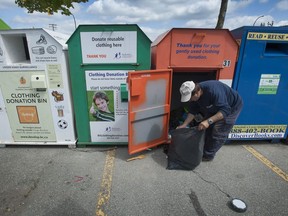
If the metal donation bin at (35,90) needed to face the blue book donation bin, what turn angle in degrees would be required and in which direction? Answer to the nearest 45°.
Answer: approximately 45° to its left

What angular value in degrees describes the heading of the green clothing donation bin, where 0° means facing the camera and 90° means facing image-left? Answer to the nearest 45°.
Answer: approximately 0°

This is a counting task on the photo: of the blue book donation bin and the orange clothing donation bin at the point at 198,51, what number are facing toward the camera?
2

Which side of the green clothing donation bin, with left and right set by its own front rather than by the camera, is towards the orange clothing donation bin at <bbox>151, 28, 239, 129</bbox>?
left

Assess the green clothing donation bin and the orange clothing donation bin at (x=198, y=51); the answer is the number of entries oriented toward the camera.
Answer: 2

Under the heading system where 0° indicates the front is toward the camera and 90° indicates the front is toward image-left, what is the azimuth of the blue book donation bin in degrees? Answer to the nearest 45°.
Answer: approximately 0°

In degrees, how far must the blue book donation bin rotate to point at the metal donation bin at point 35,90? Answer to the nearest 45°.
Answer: approximately 45° to its right

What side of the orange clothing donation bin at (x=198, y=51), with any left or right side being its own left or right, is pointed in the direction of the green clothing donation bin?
right

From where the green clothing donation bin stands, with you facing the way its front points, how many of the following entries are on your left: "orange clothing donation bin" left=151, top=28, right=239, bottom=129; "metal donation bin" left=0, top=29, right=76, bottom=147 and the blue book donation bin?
2

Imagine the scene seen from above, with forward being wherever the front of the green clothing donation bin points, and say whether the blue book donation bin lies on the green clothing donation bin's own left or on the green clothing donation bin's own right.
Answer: on the green clothing donation bin's own left
